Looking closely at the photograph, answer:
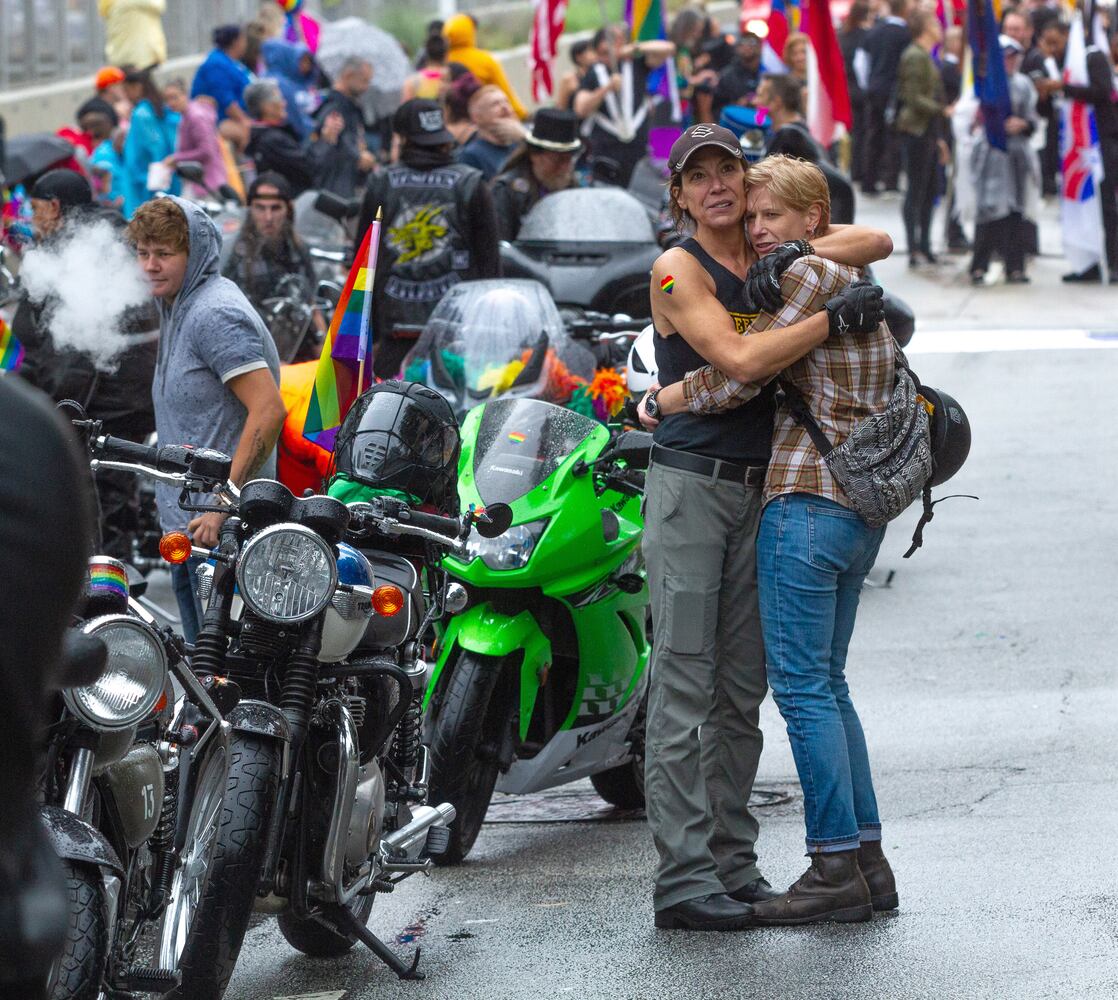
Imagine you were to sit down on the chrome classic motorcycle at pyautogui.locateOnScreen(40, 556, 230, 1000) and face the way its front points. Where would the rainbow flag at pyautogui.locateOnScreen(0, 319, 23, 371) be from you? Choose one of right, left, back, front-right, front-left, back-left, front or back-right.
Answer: back-right

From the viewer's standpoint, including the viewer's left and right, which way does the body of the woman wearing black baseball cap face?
facing the viewer and to the right of the viewer

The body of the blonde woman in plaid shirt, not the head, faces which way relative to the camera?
to the viewer's left

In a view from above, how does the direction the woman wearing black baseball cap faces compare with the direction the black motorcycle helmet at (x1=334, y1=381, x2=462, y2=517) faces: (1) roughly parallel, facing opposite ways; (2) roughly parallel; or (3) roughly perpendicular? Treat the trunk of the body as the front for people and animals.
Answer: roughly perpendicular

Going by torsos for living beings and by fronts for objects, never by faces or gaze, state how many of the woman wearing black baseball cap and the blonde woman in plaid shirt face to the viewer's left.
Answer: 1

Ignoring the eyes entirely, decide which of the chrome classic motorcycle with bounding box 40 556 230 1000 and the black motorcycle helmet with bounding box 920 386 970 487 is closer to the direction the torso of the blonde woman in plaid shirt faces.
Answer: the chrome classic motorcycle

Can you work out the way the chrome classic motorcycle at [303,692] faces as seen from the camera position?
facing the viewer and to the left of the viewer

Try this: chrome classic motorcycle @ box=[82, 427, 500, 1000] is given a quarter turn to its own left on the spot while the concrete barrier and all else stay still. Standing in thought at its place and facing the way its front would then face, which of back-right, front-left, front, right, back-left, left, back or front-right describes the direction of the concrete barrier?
back-left

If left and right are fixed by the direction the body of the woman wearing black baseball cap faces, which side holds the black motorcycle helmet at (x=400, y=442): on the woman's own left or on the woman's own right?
on the woman's own right
